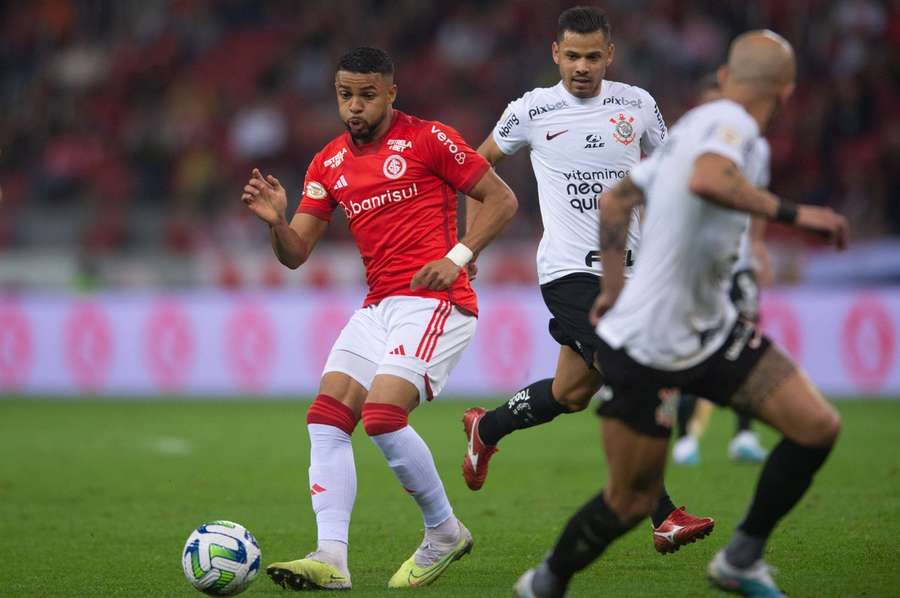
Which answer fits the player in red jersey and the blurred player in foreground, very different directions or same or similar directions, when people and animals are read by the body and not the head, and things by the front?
very different directions
